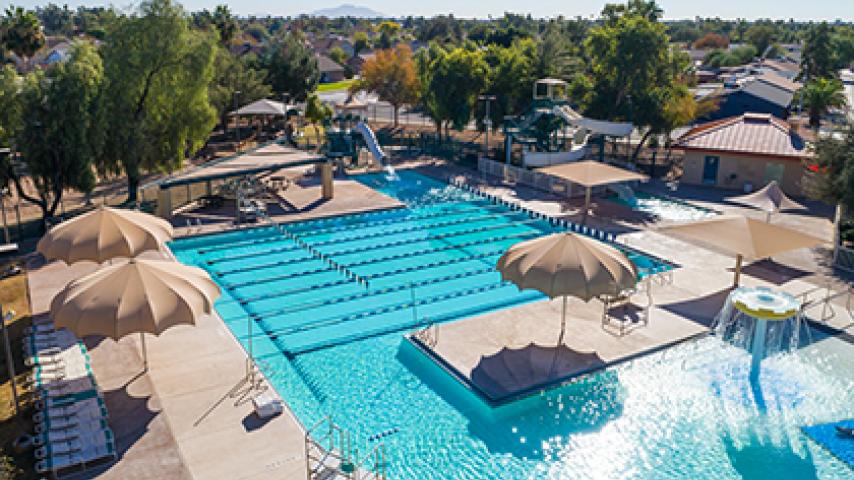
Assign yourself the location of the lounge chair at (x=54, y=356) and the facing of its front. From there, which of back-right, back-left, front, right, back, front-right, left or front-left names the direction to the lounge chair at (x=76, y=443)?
right

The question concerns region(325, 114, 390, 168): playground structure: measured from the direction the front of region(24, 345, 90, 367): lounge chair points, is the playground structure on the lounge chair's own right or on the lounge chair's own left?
on the lounge chair's own left

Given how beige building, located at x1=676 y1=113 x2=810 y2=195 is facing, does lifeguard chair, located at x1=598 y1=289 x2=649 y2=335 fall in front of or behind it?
in front

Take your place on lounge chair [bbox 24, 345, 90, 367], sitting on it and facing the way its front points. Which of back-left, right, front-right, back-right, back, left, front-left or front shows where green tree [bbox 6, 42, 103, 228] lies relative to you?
left

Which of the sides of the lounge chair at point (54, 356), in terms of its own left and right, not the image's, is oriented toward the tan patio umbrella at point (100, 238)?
left

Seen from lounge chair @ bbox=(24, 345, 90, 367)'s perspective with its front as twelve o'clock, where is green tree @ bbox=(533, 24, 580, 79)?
The green tree is roughly at 11 o'clock from the lounge chair.

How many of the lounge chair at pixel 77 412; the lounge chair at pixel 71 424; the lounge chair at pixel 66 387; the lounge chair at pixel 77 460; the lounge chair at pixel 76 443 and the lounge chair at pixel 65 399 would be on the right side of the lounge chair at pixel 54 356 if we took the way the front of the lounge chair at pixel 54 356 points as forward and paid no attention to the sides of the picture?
6

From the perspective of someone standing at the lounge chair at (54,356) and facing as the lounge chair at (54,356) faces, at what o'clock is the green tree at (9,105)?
The green tree is roughly at 9 o'clock from the lounge chair.

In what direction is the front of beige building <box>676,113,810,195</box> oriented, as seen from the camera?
facing the viewer

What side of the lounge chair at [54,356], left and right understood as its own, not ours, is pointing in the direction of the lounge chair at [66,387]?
right

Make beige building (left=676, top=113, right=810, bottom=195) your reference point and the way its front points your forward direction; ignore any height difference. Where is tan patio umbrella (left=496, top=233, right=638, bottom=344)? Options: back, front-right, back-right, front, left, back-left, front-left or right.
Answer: front

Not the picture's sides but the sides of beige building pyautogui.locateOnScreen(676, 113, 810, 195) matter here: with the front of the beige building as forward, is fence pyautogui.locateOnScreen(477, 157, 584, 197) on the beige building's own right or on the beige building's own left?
on the beige building's own right

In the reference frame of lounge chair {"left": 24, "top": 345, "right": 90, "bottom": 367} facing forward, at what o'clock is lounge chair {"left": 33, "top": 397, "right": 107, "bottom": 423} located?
lounge chair {"left": 33, "top": 397, "right": 107, "bottom": 423} is roughly at 3 o'clock from lounge chair {"left": 24, "top": 345, "right": 90, "bottom": 367}.

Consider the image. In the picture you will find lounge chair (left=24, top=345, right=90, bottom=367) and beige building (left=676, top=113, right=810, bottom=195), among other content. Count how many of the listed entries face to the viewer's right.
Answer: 1

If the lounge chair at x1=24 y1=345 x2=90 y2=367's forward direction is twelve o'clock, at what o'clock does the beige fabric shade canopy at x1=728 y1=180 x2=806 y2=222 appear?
The beige fabric shade canopy is roughly at 12 o'clock from the lounge chair.

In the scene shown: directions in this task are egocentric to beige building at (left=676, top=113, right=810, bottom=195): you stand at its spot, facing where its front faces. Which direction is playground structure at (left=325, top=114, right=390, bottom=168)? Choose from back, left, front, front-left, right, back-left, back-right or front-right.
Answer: right

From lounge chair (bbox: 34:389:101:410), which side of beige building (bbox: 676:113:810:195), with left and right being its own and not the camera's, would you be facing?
front

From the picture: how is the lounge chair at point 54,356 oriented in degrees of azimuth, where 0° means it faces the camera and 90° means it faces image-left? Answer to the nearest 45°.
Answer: approximately 270°
